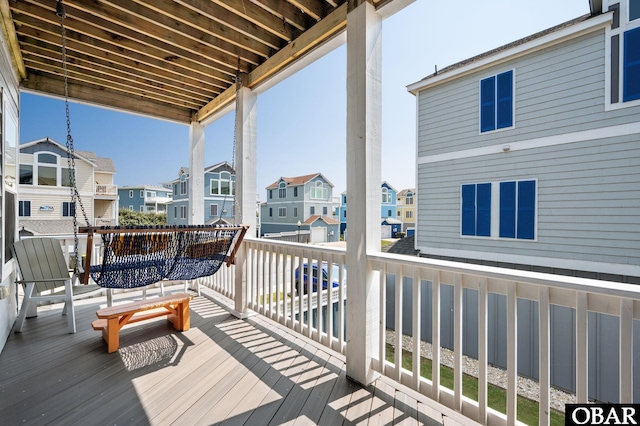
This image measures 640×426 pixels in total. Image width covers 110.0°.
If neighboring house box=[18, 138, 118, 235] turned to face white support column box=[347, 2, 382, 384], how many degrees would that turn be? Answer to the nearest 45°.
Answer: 0° — it already faces it

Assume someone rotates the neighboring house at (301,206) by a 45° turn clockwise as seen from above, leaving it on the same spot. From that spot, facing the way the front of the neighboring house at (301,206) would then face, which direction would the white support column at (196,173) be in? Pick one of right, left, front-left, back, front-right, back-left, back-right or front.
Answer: front

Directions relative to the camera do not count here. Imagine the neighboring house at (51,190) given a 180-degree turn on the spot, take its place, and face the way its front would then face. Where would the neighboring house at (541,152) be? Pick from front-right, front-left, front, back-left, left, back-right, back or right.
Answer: back-right

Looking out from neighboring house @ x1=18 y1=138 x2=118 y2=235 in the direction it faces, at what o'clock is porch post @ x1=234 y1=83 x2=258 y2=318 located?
The porch post is roughly at 11 o'clock from the neighboring house.

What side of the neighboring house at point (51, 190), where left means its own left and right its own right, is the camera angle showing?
front

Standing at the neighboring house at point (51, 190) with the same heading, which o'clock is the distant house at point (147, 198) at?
The distant house is roughly at 7 o'clock from the neighboring house.

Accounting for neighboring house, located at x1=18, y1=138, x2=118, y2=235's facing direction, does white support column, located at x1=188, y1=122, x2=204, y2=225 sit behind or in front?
in front

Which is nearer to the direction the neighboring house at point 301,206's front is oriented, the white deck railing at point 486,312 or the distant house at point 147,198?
the white deck railing

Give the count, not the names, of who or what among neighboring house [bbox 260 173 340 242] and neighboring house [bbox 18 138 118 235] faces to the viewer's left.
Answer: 0

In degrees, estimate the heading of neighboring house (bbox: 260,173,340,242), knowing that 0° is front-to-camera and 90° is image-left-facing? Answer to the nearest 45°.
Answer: approximately 315°

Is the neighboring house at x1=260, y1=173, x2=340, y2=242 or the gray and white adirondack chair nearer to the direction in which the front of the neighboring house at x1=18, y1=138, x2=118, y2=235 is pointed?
the gray and white adirondack chair

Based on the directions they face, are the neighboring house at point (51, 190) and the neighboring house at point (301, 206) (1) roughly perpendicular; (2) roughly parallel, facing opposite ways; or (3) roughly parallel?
roughly parallel

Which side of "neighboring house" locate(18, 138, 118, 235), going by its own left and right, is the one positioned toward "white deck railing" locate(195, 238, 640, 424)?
front

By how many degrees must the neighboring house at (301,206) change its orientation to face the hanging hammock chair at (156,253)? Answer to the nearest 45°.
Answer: approximately 45° to its right

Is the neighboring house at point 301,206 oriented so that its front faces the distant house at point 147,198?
no

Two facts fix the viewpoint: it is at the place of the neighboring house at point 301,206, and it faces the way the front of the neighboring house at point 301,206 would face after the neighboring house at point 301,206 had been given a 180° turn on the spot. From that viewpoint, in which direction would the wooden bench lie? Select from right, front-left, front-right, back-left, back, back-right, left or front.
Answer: back-left

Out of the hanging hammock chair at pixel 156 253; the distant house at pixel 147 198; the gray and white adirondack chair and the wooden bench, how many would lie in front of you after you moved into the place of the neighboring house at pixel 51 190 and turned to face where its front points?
3

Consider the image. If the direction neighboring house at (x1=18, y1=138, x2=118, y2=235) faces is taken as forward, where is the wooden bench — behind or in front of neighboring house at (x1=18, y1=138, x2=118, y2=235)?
in front
